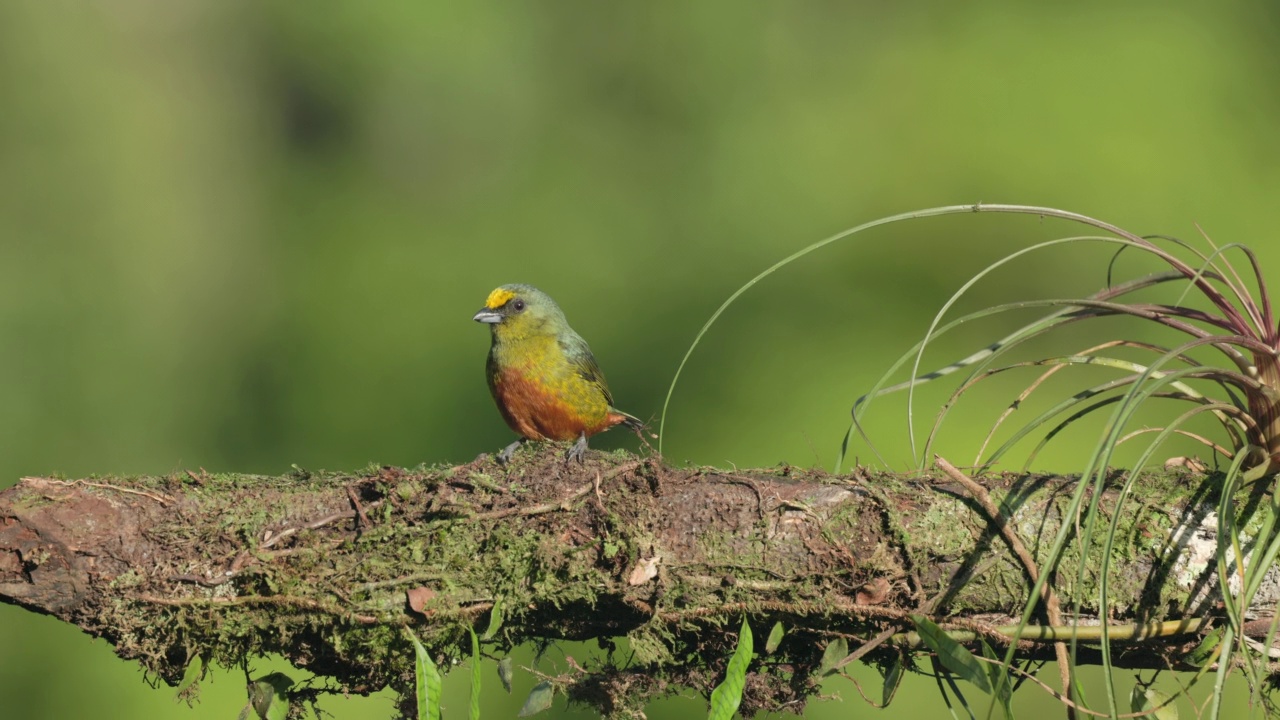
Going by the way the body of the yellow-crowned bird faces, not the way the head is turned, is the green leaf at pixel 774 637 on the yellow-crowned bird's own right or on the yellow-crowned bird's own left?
on the yellow-crowned bird's own left

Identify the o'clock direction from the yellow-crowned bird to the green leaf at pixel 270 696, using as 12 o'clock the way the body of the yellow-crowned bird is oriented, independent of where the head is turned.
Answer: The green leaf is roughly at 1 o'clock from the yellow-crowned bird.

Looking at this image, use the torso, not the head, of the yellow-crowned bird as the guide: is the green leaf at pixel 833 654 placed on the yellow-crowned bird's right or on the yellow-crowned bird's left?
on the yellow-crowned bird's left

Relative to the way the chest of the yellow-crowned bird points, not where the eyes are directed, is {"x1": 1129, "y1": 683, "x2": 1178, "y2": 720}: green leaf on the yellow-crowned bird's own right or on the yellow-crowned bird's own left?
on the yellow-crowned bird's own left

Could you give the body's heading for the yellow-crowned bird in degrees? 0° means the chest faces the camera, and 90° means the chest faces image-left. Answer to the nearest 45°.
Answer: approximately 45°
